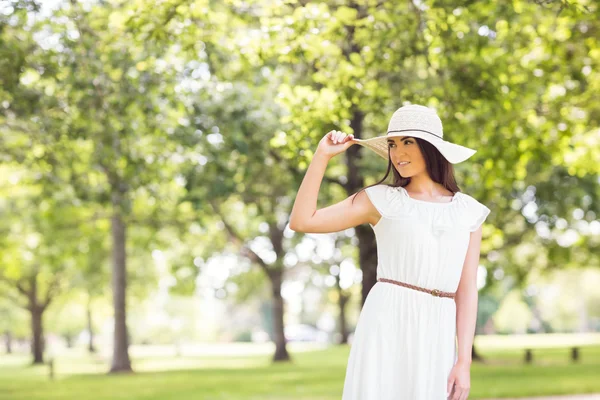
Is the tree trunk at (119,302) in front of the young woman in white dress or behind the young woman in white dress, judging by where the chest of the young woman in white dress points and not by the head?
behind

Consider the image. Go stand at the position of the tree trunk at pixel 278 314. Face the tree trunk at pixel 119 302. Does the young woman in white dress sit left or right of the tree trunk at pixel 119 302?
left

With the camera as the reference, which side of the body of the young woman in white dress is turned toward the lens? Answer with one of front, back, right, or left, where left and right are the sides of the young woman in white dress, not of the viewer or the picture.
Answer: front

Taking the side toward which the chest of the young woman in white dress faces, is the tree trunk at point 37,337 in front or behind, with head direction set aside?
behind

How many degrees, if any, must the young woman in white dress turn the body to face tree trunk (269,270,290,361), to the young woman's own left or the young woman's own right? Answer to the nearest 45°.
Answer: approximately 180°

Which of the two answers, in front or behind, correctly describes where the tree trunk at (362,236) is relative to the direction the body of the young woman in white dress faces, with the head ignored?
behind

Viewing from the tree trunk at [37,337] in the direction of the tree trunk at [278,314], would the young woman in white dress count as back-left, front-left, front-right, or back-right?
front-right

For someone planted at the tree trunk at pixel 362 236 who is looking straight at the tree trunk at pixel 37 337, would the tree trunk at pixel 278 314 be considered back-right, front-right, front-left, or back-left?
front-right

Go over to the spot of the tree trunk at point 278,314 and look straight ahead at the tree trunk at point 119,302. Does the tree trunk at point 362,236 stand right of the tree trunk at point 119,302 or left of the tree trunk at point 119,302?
left
